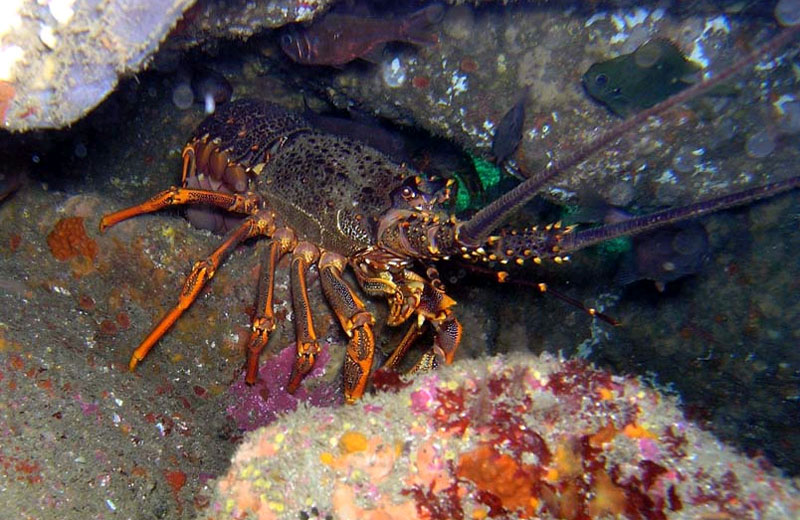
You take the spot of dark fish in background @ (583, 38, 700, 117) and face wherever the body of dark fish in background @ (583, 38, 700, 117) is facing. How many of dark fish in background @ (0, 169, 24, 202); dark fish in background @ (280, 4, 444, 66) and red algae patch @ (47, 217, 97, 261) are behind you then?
0

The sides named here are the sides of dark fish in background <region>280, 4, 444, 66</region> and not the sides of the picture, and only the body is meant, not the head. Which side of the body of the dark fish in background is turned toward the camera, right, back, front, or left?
left

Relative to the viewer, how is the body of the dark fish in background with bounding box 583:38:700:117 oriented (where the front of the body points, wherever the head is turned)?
to the viewer's left

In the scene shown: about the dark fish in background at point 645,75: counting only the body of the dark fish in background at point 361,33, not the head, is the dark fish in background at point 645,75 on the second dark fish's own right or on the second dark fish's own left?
on the second dark fish's own left

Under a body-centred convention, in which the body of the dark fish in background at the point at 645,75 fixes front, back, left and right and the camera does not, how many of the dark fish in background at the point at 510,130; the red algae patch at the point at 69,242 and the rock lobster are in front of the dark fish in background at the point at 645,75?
3
